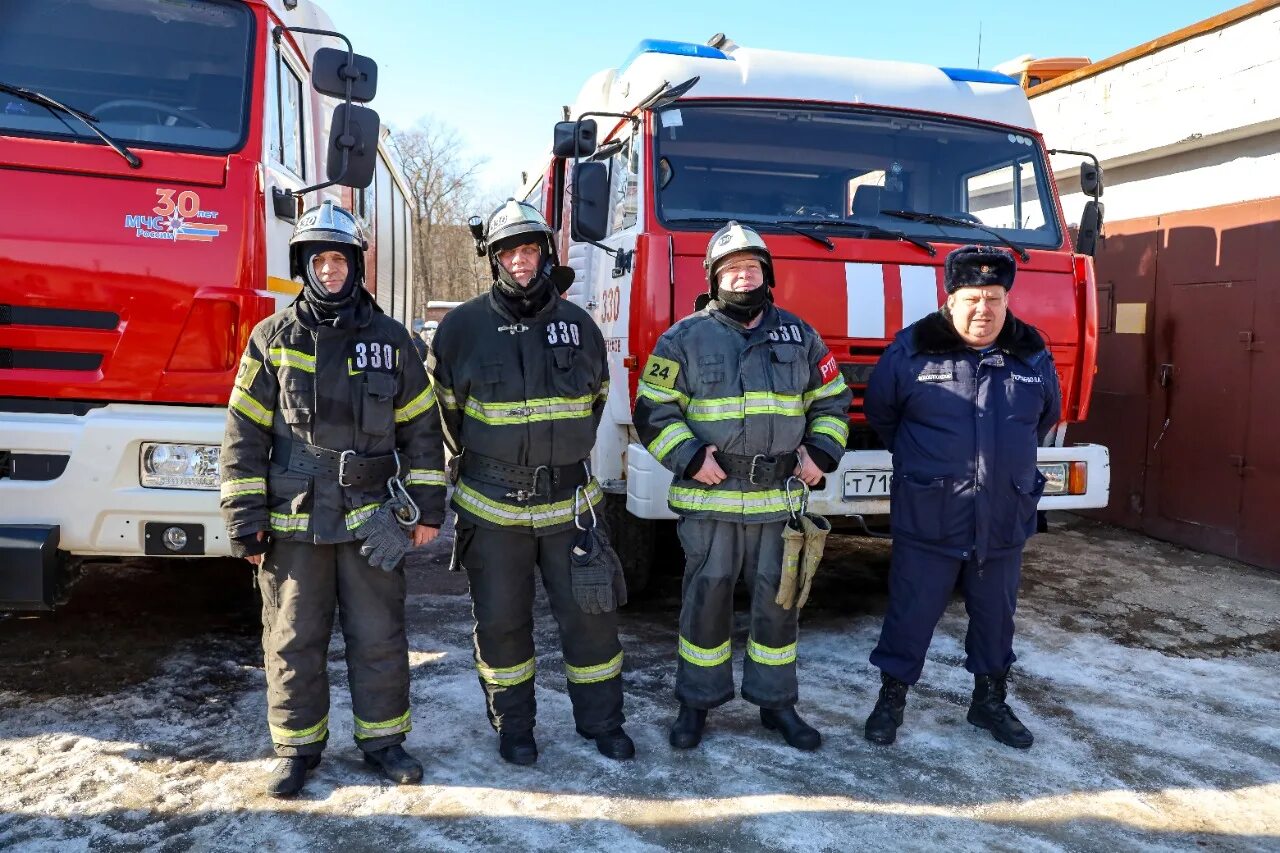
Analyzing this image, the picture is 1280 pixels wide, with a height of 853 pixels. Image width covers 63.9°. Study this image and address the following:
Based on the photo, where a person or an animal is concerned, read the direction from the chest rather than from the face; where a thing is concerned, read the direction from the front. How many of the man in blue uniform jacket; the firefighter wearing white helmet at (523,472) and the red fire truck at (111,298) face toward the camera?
3

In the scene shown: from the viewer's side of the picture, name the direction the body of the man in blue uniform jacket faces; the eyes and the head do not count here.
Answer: toward the camera

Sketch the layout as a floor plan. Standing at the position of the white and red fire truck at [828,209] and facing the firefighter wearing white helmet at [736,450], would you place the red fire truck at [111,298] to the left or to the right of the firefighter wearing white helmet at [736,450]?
right

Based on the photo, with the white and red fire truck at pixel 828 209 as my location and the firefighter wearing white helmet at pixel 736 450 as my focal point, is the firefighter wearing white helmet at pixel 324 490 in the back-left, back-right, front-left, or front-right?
front-right

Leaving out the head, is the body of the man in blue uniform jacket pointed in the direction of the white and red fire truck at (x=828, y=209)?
no

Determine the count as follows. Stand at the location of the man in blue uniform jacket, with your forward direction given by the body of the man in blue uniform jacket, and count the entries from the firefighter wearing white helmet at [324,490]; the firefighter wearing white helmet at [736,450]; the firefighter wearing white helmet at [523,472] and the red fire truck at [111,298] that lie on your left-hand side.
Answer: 0

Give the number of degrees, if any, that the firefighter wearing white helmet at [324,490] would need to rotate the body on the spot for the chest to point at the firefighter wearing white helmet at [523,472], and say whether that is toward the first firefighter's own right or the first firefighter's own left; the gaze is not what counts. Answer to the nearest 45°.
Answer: approximately 90° to the first firefighter's own left

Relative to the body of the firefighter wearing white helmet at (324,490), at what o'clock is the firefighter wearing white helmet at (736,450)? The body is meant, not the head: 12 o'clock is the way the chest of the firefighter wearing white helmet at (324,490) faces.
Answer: the firefighter wearing white helmet at (736,450) is roughly at 9 o'clock from the firefighter wearing white helmet at (324,490).

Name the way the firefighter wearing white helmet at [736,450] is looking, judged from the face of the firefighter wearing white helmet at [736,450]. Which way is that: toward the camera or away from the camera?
toward the camera

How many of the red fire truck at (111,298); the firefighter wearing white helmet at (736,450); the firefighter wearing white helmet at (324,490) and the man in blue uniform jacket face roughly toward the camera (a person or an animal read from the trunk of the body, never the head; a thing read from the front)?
4

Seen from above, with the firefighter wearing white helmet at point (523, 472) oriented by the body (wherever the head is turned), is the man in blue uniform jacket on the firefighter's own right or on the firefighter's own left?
on the firefighter's own left

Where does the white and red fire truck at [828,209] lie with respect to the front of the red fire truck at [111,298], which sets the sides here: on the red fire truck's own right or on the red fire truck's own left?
on the red fire truck's own left

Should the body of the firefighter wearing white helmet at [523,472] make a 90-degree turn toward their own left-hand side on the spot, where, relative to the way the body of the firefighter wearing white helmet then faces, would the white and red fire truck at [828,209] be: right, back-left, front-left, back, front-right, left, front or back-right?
front-left

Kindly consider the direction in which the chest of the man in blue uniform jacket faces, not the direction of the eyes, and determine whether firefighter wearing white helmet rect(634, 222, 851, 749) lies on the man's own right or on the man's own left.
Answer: on the man's own right

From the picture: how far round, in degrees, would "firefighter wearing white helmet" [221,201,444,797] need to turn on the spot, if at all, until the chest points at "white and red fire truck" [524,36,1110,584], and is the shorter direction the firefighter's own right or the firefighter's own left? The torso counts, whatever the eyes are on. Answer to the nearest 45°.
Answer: approximately 135° to the firefighter's own left

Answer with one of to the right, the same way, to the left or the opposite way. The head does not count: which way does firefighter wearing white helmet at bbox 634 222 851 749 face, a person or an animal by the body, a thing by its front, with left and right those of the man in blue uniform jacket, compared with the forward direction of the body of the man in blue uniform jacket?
the same way

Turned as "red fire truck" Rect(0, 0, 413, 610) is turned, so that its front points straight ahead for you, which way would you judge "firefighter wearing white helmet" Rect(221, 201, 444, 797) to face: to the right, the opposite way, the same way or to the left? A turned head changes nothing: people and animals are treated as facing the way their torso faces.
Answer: the same way

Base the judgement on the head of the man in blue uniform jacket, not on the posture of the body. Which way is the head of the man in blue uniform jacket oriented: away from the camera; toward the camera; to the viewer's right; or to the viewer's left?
toward the camera

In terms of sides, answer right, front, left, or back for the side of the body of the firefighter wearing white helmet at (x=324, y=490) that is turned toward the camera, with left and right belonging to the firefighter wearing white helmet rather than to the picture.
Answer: front

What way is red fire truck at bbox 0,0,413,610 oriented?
toward the camera
